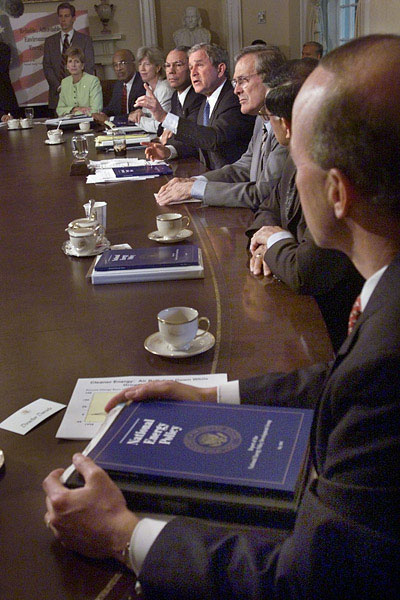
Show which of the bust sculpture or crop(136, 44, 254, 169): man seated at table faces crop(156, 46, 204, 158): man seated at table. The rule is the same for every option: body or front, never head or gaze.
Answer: the bust sculpture

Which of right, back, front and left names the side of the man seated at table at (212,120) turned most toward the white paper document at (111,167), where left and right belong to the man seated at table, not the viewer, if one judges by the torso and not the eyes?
front

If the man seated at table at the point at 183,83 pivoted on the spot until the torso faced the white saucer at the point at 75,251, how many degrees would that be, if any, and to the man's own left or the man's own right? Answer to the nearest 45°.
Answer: approximately 45° to the man's own left

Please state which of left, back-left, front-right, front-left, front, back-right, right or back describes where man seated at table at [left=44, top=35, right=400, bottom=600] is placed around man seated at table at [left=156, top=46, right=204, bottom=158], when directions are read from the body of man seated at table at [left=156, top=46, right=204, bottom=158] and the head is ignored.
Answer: front-left

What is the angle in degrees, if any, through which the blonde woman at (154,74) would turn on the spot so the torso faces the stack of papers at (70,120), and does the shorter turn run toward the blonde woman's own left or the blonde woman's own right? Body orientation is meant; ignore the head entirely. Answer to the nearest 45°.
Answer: approximately 45° to the blonde woman's own right

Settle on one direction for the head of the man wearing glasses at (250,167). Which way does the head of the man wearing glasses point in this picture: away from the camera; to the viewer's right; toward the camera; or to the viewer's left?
to the viewer's left

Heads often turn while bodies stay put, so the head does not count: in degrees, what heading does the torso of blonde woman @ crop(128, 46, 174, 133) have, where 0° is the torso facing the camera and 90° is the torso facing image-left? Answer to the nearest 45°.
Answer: approximately 45°

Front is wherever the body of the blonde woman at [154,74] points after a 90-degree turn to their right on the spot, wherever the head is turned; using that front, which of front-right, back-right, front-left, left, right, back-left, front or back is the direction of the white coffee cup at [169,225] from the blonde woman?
back-left

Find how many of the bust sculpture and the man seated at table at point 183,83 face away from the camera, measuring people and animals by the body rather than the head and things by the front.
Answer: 0

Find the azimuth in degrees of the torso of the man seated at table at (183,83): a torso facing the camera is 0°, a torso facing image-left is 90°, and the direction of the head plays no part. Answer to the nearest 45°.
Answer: approximately 45°

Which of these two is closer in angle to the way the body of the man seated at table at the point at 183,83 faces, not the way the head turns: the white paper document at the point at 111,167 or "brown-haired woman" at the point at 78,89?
the white paper document
